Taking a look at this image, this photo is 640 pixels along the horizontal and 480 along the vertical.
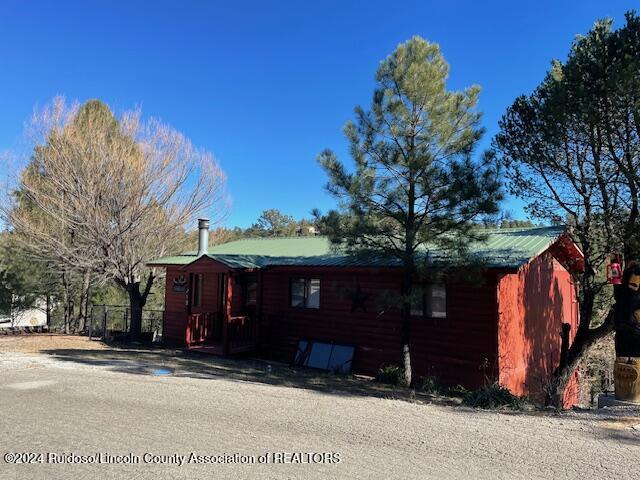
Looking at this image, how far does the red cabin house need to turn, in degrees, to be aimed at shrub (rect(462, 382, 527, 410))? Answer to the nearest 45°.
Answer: approximately 45° to its left

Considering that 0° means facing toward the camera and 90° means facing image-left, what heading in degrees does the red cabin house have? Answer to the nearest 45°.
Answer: approximately 45°

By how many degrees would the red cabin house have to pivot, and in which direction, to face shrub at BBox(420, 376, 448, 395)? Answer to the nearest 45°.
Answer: approximately 45° to its left
